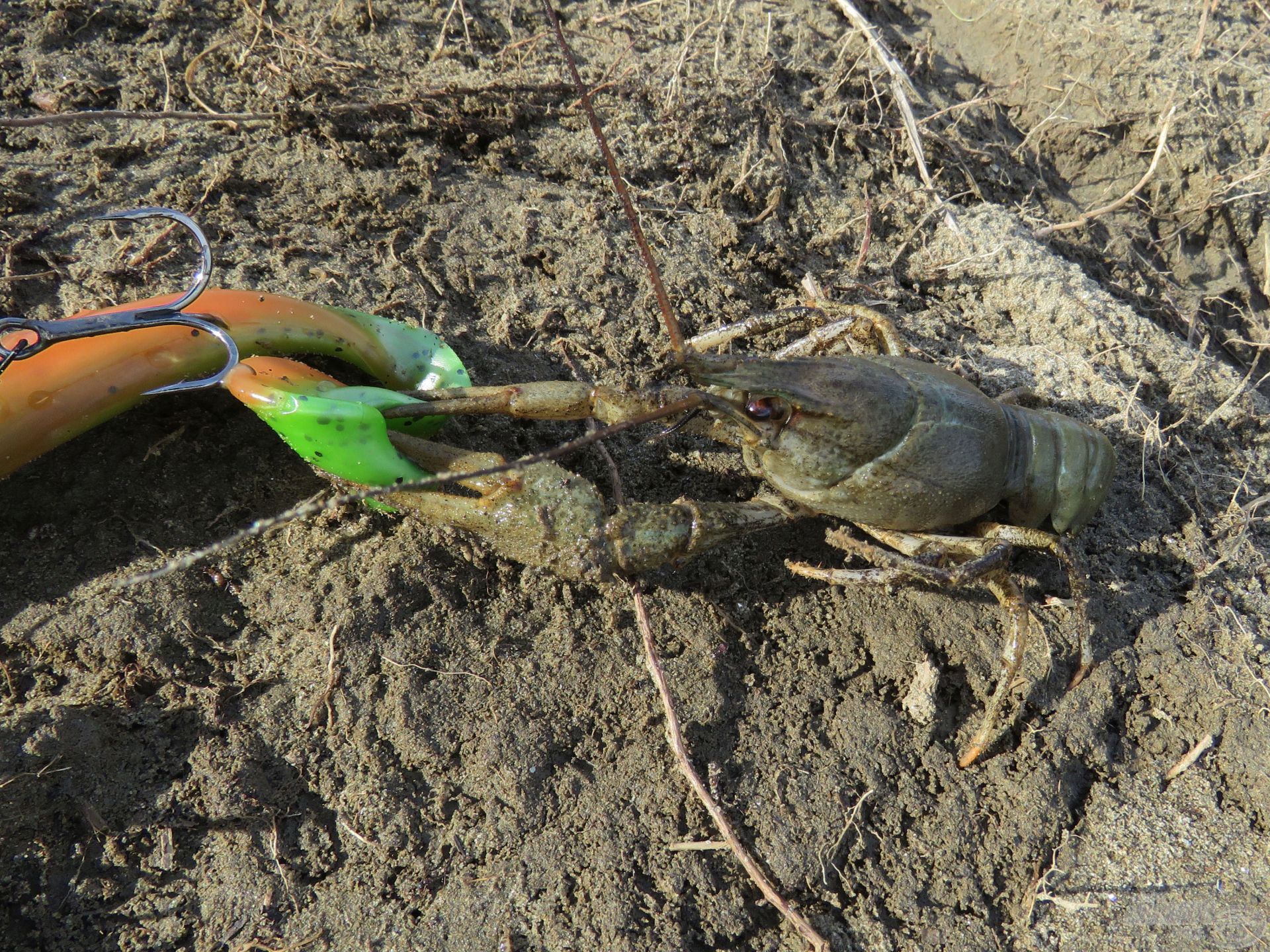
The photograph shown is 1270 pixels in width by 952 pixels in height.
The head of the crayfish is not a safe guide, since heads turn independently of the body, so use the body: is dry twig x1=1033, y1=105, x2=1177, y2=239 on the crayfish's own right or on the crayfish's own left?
on the crayfish's own right

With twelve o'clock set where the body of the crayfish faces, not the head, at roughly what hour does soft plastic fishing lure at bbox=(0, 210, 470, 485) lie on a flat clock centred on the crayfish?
The soft plastic fishing lure is roughly at 11 o'clock from the crayfish.

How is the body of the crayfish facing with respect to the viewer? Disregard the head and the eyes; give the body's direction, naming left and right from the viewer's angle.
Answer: facing to the left of the viewer

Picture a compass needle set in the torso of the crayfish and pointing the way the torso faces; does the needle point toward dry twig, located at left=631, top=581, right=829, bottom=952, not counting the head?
no

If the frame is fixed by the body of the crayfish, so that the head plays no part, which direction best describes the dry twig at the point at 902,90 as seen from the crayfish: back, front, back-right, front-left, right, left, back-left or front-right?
right

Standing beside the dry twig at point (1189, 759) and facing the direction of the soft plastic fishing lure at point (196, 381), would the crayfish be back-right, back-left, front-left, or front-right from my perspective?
front-right

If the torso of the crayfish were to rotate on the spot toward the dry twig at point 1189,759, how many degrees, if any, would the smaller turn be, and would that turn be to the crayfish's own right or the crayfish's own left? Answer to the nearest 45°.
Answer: approximately 180°

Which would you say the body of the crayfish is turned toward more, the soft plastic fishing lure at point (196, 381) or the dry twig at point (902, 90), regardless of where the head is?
the soft plastic fishing lure

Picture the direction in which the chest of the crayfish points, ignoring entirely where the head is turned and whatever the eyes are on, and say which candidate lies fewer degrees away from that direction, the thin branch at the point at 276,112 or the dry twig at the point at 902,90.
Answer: the thin branch

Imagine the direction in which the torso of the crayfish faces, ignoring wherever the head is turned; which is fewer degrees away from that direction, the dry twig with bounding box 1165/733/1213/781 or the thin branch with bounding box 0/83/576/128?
the thin branch
